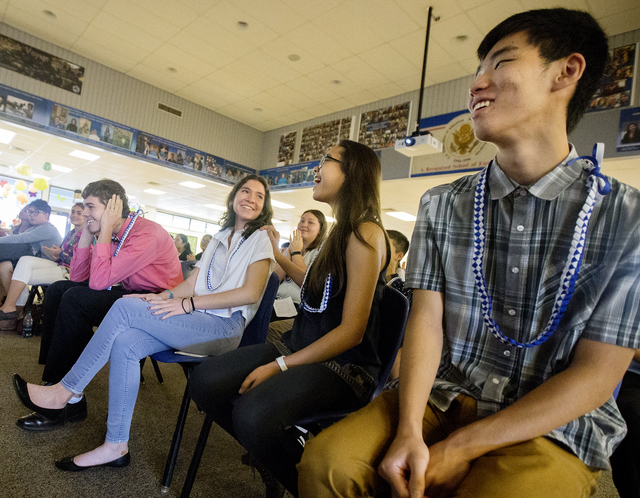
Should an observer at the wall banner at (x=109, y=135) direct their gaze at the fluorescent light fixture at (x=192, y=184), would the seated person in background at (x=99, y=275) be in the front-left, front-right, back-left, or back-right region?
back-right

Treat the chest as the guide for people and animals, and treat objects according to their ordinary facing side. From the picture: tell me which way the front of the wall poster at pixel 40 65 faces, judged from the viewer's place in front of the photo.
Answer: facing the viewer and to the right of the viewer

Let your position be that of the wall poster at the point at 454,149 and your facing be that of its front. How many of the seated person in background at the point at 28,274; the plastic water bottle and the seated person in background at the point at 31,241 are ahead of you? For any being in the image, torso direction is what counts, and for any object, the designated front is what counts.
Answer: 3

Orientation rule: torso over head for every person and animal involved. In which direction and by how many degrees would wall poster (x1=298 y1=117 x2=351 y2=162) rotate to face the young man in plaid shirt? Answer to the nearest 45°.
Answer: approximately 45° to its left

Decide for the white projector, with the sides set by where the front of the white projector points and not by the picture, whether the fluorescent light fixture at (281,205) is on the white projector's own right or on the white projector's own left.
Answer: on the white projector's own right

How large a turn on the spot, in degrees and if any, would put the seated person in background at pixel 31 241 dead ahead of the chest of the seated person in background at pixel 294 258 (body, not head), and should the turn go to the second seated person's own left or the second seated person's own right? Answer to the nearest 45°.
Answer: approximately 90° to the second seated person's own right

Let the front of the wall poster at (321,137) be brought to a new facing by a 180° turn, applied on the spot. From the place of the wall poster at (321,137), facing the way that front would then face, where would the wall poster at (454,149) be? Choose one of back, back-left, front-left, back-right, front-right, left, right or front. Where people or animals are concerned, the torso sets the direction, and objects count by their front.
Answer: right

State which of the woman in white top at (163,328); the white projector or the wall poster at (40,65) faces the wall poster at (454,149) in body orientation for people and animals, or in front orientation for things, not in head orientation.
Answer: the wall poster at (40,65)

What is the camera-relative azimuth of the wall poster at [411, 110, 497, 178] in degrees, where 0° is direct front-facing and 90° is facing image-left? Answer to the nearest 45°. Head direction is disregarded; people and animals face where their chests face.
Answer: approximately 45°

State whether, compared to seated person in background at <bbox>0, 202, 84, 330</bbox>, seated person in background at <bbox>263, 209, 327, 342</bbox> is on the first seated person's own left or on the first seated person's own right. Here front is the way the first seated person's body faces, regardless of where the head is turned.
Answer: on the first seated person's own left
